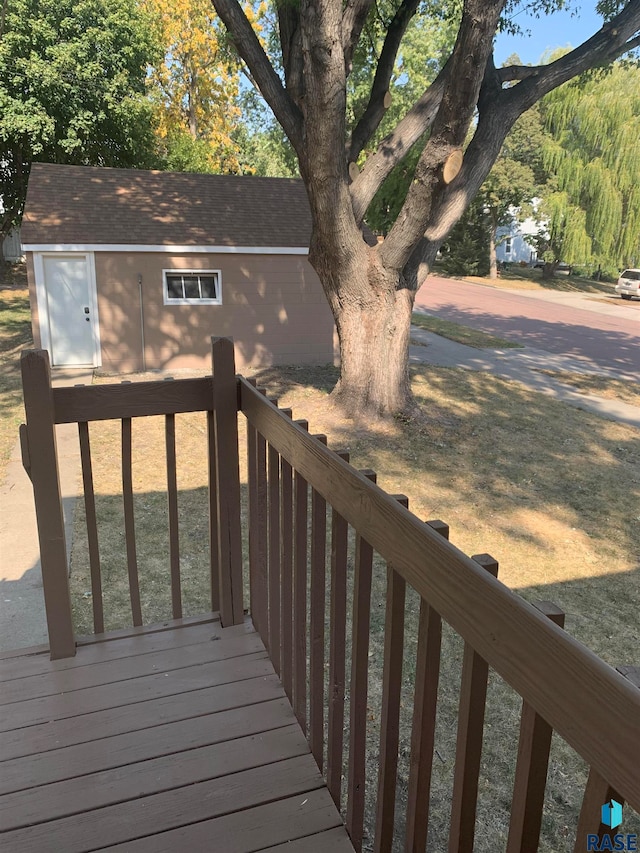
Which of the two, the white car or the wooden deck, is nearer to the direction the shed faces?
the wooden deck

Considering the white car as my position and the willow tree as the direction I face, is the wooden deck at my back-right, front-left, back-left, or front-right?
back-left

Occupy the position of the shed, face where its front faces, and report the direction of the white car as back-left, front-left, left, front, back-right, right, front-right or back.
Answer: back-left

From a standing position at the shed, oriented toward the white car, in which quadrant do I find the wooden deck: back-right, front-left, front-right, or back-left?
back-right

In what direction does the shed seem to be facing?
toward the camera

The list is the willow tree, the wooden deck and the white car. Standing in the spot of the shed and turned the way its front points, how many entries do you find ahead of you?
1

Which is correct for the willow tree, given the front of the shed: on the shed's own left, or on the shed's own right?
on the shed's own left

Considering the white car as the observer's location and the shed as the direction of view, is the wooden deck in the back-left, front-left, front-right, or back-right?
front-left

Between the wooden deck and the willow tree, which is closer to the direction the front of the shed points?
the wooden deck

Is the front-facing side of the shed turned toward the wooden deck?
yes
